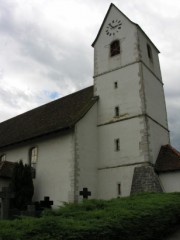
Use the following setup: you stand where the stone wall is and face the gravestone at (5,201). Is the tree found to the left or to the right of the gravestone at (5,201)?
right
